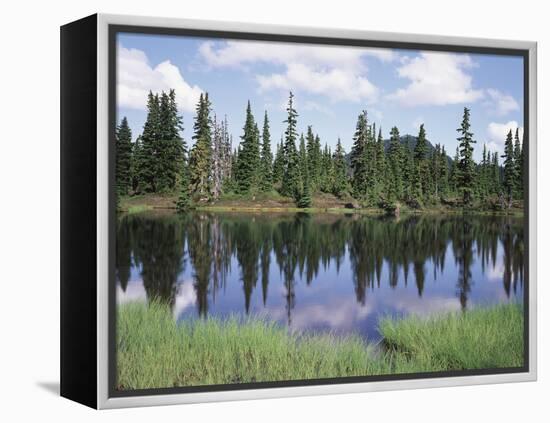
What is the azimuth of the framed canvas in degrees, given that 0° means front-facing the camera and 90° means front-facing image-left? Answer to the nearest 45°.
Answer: approximately 315°
